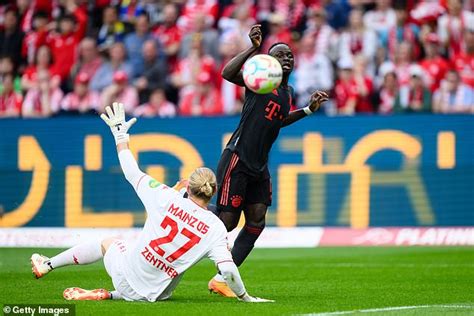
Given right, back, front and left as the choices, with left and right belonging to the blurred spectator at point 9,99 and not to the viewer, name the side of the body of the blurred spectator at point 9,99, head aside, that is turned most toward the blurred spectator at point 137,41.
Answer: left

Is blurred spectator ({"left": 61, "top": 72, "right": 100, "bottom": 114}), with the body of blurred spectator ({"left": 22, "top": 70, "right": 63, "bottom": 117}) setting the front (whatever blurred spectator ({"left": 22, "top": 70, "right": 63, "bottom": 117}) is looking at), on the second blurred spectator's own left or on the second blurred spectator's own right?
on the second blurred spectator's own left

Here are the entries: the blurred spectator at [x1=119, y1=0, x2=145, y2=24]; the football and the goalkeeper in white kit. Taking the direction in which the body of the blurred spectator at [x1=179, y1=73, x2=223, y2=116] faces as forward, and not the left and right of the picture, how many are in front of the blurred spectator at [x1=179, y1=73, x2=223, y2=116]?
2

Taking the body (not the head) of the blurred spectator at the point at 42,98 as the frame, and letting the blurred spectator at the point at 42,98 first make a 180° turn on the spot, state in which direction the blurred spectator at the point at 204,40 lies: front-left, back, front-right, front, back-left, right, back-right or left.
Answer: right

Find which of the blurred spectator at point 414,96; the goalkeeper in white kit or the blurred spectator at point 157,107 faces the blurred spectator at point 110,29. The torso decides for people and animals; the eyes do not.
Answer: the goalkeeper in white kit

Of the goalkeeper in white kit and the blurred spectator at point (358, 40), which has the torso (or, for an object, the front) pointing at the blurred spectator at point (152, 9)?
the goalkeeper in white kit

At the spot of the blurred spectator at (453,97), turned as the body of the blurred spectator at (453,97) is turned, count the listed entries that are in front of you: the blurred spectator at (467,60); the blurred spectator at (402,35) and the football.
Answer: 1

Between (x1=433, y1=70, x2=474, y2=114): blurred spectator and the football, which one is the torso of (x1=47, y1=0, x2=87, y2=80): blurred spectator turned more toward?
the football

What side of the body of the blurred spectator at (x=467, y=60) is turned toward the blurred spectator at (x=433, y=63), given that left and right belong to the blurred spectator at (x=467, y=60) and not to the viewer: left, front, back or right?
right
